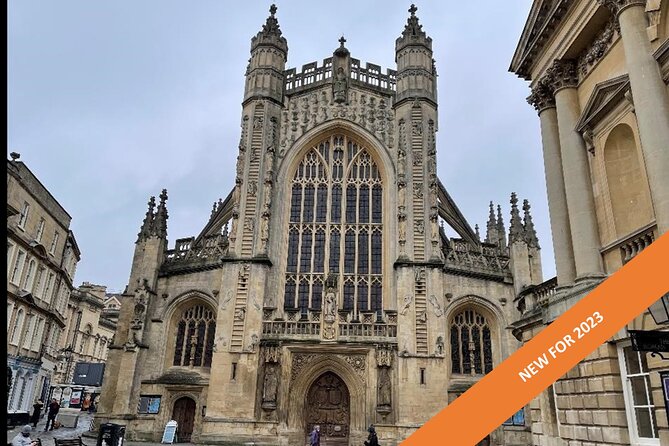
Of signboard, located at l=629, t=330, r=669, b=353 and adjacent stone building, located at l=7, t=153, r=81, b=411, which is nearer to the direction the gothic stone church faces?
the signboard

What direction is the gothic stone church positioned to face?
toward the camera

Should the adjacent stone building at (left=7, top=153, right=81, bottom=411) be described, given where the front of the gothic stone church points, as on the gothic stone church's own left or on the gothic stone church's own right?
on the gothic stone church's own right

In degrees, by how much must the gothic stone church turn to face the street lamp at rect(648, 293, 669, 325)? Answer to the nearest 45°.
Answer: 0° — it already faces it

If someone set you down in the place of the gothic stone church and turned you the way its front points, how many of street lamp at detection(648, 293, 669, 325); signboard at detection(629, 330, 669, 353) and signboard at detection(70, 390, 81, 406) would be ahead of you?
2

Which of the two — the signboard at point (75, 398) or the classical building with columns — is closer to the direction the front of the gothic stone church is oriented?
the classical building with columns

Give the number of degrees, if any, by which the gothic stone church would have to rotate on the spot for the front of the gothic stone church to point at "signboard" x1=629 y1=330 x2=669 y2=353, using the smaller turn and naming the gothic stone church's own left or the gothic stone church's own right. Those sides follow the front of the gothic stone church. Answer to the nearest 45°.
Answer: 0° — it already faces it

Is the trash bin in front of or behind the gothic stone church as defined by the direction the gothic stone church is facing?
in front
